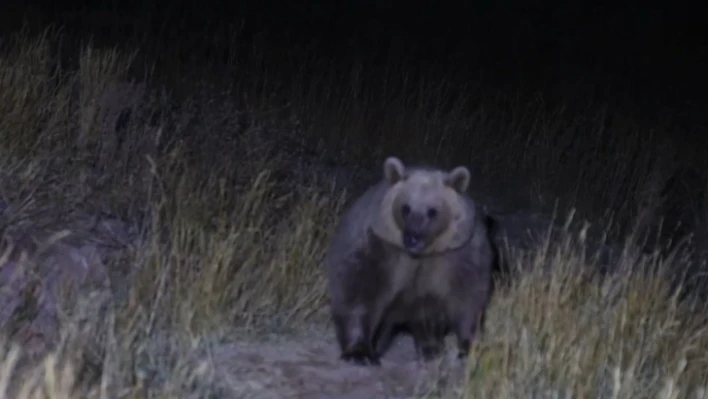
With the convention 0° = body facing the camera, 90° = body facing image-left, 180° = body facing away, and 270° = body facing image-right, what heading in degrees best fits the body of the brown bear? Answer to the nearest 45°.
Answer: approximately 0°
